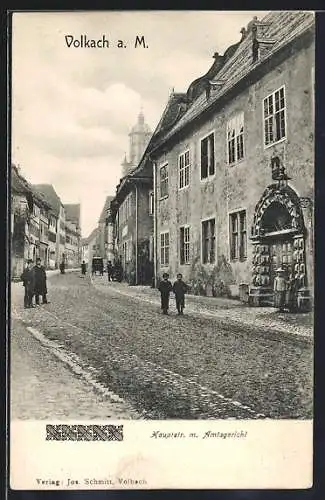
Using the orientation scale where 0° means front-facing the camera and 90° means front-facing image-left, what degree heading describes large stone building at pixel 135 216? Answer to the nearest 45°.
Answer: approximately 45°

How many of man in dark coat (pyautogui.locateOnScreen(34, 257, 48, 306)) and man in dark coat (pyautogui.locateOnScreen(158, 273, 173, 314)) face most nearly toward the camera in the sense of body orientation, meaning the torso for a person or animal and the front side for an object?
2

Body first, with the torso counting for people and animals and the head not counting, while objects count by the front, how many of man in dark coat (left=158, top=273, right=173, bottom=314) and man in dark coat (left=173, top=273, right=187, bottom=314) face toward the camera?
2

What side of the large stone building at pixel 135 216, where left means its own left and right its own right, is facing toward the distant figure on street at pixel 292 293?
left
